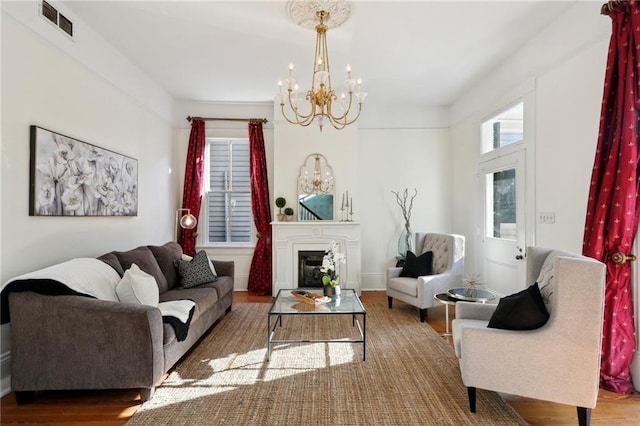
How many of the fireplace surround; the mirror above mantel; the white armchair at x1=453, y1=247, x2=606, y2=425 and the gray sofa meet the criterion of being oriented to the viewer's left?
1

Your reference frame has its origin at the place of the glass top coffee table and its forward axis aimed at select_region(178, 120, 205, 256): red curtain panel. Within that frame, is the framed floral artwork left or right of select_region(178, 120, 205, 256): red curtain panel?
left

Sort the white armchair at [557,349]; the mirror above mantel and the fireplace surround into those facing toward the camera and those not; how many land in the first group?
2

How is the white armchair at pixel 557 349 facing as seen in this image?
to the viewer's left

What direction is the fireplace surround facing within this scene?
toward the camera

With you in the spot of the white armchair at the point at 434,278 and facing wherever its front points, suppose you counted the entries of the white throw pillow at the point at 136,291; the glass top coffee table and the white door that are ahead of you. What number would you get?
2

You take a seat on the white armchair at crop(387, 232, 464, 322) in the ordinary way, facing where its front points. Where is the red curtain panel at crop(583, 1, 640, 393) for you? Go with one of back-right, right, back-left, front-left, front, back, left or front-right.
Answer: left

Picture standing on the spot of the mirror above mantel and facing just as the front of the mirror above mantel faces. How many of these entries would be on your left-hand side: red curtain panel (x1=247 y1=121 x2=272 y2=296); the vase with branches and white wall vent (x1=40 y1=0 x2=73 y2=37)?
1

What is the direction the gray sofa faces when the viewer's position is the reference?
facing the viewer and to the right of the viewer

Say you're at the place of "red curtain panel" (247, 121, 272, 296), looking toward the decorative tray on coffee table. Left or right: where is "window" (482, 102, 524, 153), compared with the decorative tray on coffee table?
left

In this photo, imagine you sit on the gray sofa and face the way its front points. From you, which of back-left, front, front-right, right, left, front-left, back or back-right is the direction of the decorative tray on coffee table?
front-left

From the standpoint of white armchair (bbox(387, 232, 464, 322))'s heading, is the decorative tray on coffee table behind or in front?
in front

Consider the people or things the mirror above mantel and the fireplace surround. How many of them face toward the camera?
2

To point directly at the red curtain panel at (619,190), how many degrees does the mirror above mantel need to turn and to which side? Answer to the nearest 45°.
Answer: approximately 45° to its left

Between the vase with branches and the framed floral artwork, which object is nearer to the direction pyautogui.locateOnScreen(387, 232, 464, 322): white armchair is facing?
the framed floral artwork

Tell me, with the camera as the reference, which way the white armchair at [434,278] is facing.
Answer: facing the viewer and to the left of the viewer
